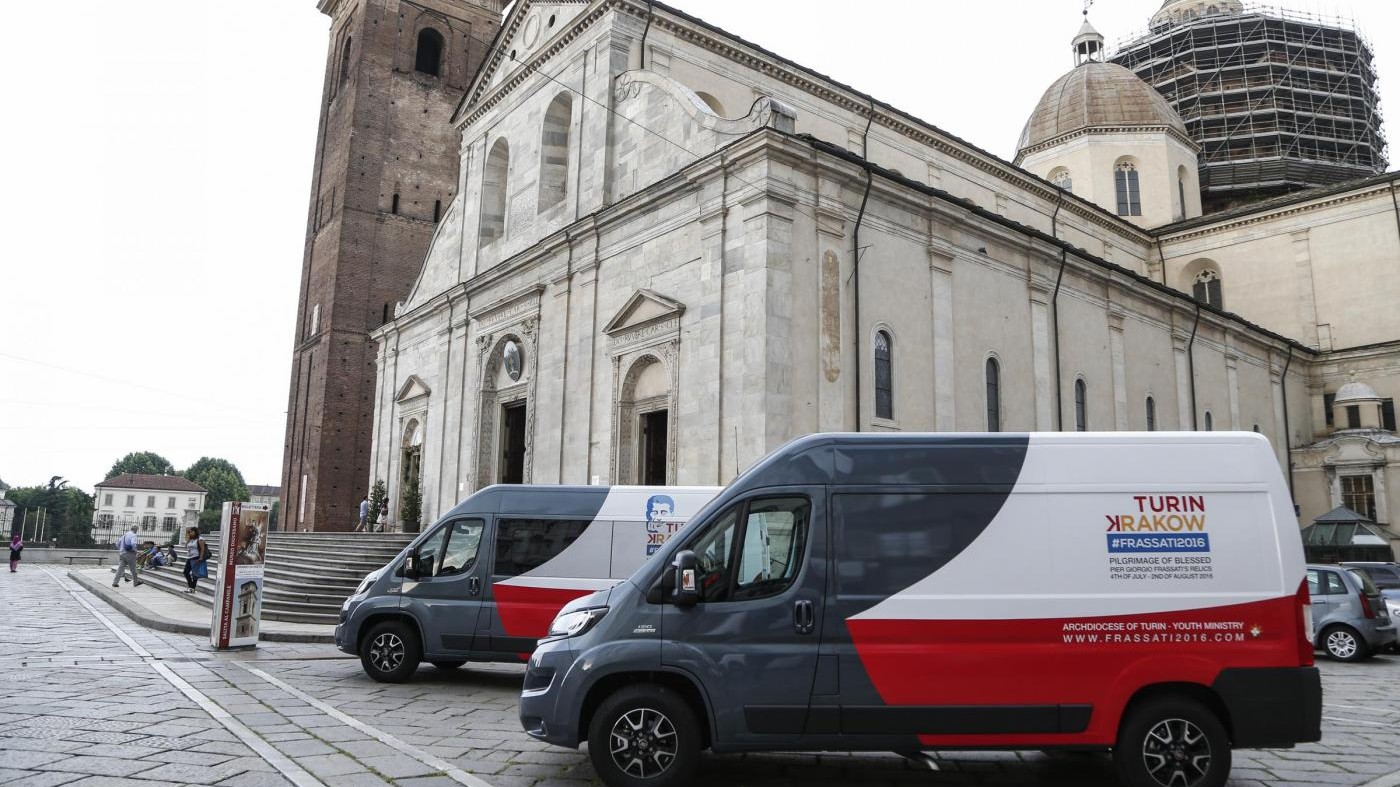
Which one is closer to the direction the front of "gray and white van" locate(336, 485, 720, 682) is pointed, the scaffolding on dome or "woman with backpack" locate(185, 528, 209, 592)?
the woman with backpack

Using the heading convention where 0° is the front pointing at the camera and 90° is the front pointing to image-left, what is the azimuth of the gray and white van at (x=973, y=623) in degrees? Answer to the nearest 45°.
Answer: approximately 90°

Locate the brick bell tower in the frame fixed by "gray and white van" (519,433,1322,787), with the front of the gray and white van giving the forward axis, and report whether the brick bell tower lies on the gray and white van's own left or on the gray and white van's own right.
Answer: on the gray and white van's own right

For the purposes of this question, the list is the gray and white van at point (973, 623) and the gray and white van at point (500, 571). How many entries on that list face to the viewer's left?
2

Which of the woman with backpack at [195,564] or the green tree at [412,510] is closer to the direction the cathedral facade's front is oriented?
the woman with backpack

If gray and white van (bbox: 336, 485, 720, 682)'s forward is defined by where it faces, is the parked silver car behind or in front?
behind

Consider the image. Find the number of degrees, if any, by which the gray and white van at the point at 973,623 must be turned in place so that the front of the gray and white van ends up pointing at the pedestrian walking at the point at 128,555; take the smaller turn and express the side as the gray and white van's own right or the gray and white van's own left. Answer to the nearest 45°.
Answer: approximately 45° to the gray and white van's own right

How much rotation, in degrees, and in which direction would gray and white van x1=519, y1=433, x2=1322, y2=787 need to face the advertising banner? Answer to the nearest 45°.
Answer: approximately 45° to its right

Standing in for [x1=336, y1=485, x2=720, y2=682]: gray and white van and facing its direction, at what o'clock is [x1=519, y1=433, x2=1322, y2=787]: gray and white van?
[x1=519, y1=433, x2=1322, y2=787]: gray and white van is roughly at 8 o'clock from [x1=336, y1=485, x2=720, y2=682]: gray and white van.

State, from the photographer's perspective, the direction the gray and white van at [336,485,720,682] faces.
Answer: facing to the left of the viewer

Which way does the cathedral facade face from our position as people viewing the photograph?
facing the viewer and to the left of the viewer

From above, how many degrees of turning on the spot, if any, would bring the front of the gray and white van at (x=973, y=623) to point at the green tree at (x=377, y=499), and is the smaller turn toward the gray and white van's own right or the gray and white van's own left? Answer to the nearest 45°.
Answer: approximately 45° to the gray and white van's own right

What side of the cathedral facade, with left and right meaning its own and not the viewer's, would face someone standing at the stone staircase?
front

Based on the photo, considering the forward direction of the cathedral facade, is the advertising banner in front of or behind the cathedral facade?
in front
